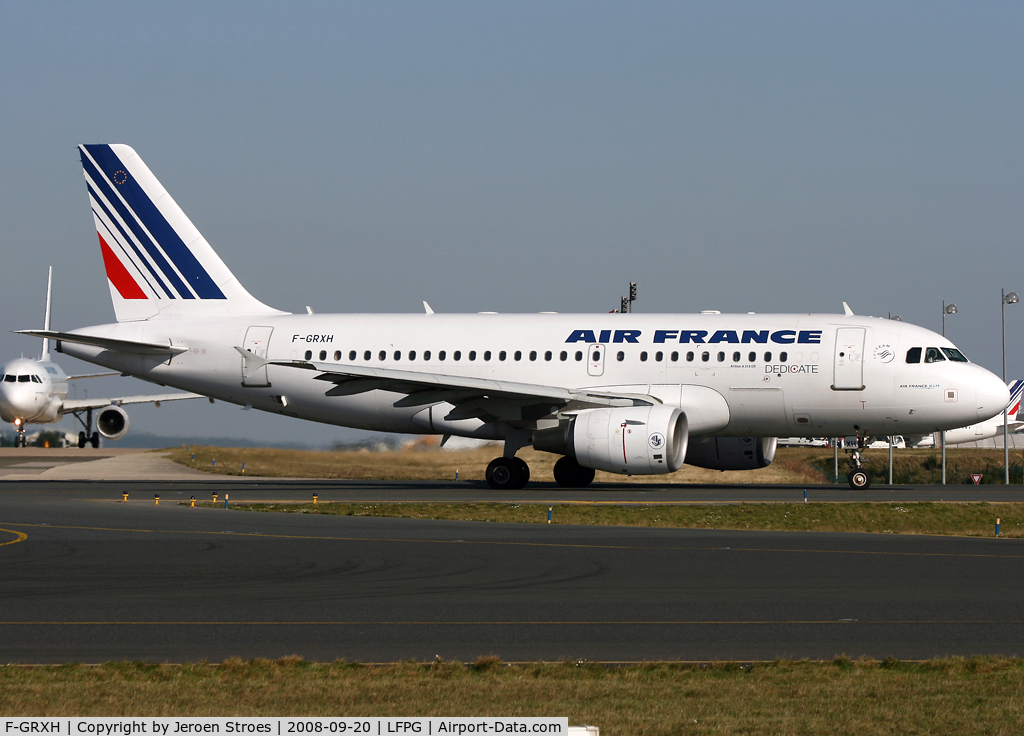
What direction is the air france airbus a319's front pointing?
to the viewer's right
